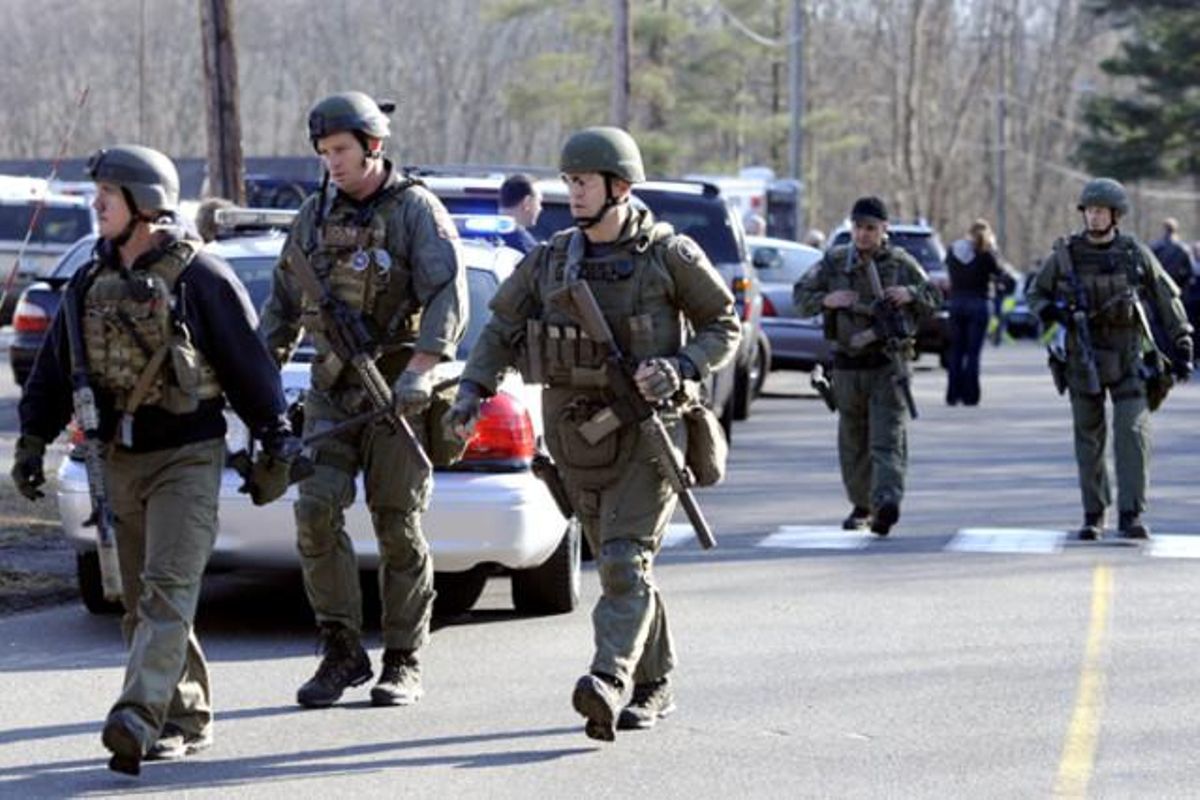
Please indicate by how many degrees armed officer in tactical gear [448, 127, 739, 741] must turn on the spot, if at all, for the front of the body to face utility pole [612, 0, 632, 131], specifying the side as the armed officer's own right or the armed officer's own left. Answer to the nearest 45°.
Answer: approximately 135° to the armed officer's own right

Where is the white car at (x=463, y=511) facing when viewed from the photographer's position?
facing away from the viewer

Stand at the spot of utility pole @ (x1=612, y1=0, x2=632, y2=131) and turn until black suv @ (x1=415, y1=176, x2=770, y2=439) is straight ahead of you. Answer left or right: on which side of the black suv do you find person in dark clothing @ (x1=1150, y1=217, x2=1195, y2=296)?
left

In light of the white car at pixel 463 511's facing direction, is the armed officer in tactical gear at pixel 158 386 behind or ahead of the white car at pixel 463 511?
behind

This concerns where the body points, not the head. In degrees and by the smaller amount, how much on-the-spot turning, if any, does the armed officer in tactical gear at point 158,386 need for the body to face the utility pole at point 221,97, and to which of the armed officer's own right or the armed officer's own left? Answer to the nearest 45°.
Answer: approximately 135° to the armed officer's own right

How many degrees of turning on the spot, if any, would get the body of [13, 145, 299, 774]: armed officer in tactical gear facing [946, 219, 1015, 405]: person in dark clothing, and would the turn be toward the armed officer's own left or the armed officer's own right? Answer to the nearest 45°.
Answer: approximately 180°

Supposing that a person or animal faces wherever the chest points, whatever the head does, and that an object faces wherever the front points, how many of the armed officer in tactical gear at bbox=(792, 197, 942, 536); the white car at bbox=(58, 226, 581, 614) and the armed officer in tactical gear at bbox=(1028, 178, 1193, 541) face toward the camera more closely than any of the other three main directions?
2

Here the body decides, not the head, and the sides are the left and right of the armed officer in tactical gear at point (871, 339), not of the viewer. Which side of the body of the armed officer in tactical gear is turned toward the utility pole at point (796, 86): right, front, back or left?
back
